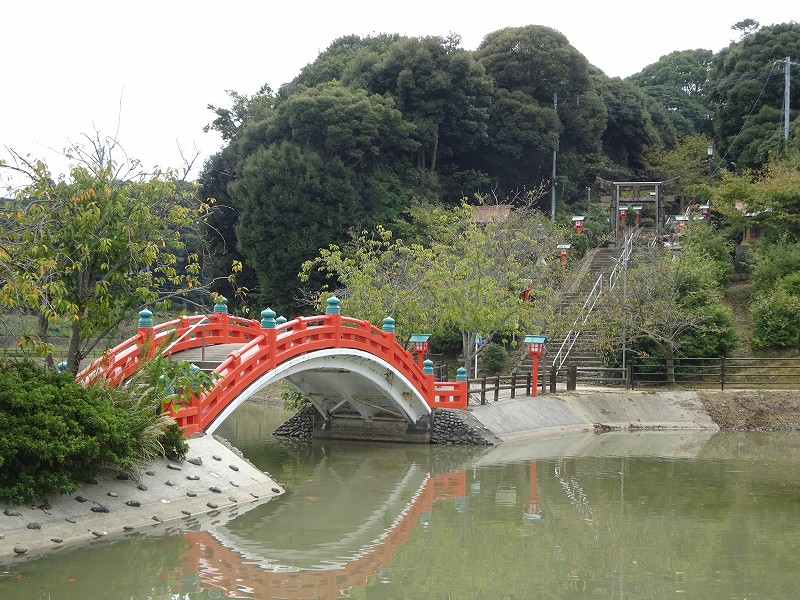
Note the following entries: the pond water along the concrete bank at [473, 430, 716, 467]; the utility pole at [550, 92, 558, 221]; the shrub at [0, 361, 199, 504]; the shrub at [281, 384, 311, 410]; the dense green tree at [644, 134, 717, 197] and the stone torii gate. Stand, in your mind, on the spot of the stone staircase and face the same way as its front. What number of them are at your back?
3

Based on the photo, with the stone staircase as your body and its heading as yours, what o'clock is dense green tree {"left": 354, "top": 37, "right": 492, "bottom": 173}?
The dense green tree is roughly at 5 o'clock from the stone staircase.

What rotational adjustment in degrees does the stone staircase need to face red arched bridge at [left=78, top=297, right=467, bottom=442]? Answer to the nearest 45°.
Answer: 0° — it already faces it

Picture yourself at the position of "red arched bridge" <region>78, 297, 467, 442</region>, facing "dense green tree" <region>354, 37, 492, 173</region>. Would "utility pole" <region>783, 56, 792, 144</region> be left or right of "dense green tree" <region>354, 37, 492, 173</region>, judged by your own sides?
right

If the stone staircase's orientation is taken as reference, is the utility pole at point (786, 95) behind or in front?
behind

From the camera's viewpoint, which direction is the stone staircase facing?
toward the camera

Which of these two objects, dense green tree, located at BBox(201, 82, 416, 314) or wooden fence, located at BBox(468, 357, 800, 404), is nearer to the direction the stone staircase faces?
the wooden fence

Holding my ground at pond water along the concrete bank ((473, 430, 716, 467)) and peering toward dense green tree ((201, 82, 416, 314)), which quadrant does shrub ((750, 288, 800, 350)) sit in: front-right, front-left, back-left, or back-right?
front-right

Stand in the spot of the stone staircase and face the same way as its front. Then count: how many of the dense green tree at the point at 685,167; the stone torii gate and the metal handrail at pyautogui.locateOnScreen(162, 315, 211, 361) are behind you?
2

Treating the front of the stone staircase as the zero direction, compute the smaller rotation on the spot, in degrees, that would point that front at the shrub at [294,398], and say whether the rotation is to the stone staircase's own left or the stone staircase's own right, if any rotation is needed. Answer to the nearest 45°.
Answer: approximately 45° to the stone staircase's own right

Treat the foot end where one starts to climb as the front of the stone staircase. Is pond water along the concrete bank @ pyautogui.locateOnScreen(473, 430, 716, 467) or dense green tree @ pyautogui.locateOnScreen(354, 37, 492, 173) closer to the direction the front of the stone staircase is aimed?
the pond water along the concrete bank

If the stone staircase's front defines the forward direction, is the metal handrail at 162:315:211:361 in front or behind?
in front

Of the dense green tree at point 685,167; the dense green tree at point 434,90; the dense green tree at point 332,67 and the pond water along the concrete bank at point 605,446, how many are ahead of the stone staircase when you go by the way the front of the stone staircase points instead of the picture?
1

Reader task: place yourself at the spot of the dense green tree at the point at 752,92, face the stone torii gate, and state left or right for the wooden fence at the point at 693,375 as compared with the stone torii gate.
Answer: left

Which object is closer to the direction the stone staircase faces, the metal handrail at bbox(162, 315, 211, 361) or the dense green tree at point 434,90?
the metal handrail

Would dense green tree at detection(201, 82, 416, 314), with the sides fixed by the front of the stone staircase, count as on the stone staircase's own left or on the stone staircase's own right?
on the stone staircase's own right

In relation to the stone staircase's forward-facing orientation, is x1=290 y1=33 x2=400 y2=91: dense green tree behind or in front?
behind

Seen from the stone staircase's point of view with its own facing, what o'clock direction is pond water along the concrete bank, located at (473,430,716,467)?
The pond water along the concrete bank is roughly at 12 o'clock from the stone staircase.
